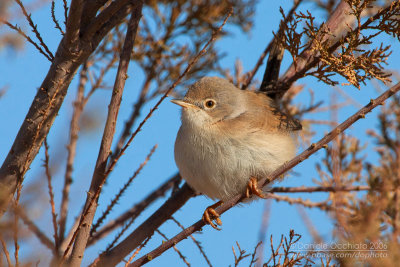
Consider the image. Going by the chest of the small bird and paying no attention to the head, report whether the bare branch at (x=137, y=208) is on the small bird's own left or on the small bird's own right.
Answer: on the small bird's own right

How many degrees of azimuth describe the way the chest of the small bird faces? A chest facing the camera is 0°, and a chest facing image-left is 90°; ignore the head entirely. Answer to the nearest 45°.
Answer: approximately 45°
